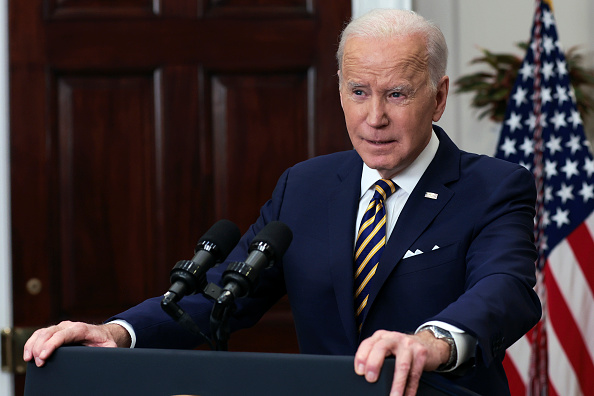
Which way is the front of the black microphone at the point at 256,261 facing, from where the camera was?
facing away from the viewer and to the right of the viewer

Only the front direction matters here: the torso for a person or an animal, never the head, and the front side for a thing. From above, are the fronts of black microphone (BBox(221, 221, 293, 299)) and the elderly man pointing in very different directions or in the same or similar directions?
very different directions

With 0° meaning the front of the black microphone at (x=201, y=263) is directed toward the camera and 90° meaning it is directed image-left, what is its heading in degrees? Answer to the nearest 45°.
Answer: approximately 225°

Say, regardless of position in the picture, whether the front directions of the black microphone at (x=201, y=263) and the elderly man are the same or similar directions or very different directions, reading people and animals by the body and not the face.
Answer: very different directions

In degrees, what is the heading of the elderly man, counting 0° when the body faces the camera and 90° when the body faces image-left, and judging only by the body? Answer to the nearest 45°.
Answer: approximately 45°
